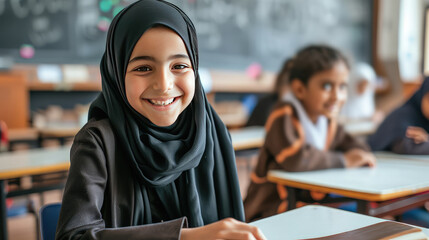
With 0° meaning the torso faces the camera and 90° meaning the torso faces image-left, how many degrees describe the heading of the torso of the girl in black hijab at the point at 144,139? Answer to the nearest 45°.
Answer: approximately 315°

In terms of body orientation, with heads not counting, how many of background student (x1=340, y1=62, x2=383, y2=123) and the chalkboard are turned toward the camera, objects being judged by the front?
2

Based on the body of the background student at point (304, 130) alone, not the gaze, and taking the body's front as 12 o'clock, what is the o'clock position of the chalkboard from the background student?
The chalkboard is roughly at 7 o'clock from the background student.

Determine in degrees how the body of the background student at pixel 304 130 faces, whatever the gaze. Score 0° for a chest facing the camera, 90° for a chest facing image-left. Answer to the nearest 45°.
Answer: approximately 315°

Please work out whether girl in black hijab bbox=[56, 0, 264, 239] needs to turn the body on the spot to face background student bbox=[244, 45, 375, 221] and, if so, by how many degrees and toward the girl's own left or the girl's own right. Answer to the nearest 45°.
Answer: approximately 90° to the girl's own left

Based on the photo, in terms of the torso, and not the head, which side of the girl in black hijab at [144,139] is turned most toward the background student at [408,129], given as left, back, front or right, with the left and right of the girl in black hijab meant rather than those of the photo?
left

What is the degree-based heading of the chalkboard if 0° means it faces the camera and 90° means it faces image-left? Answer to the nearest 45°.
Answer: approximately 0°

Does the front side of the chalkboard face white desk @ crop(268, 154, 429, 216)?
yes
